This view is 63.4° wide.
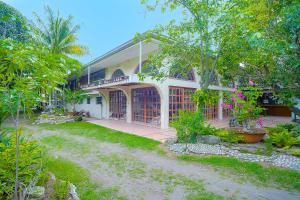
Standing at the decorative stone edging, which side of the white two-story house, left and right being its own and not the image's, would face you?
left

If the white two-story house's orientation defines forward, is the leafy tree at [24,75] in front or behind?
in front

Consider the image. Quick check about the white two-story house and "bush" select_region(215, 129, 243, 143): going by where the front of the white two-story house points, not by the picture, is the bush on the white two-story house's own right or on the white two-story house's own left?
on the white two-story house's own left

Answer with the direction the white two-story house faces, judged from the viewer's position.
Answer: facing the viewer and to the left of the viewer

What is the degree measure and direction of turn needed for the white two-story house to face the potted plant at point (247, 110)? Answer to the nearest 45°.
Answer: approximately 90° to its left

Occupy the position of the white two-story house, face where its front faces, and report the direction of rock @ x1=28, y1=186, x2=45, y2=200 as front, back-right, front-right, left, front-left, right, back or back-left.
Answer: front-left
